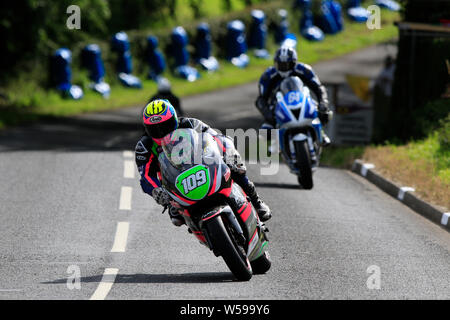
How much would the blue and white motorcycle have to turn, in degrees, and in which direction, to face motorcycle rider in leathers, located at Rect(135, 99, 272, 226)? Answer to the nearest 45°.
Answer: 0° — it already faces them

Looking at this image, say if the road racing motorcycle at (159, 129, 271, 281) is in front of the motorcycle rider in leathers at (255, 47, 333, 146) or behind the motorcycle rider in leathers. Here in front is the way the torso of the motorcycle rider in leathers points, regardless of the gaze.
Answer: in front

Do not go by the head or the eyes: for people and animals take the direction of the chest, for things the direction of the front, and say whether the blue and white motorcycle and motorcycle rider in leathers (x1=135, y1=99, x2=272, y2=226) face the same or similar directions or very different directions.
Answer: same or similar directions

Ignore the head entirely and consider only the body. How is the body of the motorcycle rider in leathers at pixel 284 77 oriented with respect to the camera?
toward the camera

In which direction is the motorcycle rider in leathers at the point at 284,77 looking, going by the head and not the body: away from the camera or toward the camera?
toward the camera

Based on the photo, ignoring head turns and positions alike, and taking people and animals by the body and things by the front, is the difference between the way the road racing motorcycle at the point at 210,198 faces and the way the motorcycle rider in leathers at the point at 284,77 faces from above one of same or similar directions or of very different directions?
same or similar directions

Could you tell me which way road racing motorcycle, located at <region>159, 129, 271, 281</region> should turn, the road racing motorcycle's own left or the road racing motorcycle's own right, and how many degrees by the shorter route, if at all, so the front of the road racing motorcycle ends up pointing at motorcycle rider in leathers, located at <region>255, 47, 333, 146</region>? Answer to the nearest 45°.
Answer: approximately 180°

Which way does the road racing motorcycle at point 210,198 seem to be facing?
toward the camera

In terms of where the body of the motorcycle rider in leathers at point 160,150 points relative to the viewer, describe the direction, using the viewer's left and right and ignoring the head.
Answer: facing the viewer

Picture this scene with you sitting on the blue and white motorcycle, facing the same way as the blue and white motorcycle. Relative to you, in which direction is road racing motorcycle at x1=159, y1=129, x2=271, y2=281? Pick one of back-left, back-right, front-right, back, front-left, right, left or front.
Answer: front

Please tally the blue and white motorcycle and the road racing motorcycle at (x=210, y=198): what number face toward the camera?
2

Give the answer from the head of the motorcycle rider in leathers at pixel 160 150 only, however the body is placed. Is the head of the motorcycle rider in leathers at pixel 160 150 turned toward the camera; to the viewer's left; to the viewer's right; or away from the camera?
toward the camera
